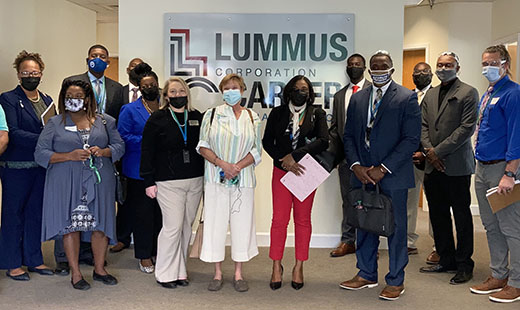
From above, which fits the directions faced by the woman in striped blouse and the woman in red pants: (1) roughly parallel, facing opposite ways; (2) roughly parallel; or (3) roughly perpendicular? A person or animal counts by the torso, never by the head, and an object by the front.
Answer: roughly parallel

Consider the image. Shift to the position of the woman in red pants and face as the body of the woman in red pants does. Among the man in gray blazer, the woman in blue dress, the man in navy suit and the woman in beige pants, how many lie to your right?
2

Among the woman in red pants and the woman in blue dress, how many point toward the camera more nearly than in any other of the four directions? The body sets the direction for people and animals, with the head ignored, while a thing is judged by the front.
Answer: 2

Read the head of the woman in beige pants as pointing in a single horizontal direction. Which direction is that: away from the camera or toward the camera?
toward the camera

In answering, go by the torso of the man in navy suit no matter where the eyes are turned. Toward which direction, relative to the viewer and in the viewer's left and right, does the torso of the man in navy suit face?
facing the viewer and to the left of the viewer

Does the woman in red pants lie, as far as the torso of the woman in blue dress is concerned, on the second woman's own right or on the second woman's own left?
on the second woman's own left

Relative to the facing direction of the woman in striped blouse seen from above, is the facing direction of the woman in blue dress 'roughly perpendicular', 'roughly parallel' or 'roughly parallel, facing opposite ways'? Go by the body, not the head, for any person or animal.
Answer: roughly parallel

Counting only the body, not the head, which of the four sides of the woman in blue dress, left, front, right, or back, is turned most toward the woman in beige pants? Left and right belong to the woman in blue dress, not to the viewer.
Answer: left

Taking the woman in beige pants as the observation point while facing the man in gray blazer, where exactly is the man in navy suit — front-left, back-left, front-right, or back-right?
front-right

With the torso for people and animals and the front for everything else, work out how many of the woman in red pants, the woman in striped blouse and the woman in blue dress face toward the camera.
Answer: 3

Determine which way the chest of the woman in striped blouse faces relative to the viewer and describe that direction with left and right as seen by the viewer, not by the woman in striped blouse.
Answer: facing the viewer

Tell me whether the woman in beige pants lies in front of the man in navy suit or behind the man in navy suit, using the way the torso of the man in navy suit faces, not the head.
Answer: in front

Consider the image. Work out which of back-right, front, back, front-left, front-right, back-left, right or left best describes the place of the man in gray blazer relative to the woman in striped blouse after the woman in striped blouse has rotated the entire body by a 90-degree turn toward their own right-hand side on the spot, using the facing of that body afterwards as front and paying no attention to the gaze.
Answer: back

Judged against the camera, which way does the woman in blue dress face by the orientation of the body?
toward the camera

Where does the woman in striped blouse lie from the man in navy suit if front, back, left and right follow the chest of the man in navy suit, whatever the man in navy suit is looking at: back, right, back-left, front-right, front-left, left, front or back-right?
front-right
